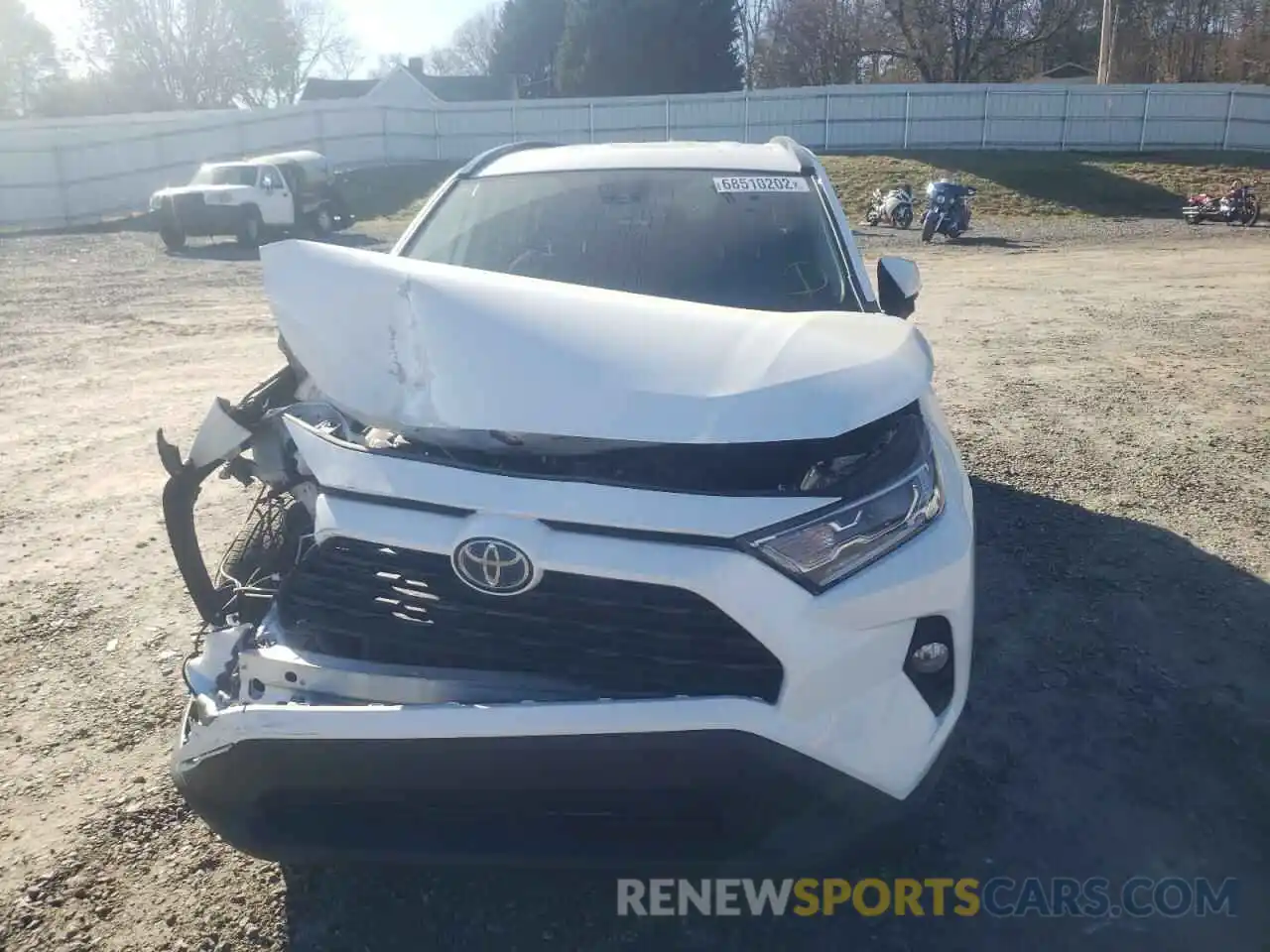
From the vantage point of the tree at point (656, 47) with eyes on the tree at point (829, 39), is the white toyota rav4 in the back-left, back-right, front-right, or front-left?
back-right

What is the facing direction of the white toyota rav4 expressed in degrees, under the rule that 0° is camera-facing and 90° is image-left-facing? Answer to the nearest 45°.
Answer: approximately 0°

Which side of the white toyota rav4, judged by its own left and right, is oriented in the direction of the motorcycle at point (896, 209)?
back

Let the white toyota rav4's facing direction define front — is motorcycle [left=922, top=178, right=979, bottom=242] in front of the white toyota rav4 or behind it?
behind

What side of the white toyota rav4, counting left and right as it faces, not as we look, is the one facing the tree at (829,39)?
back

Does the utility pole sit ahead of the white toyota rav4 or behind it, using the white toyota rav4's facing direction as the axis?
behind

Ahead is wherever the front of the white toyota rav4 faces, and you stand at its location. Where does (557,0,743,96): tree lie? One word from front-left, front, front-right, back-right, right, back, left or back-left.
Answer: back
